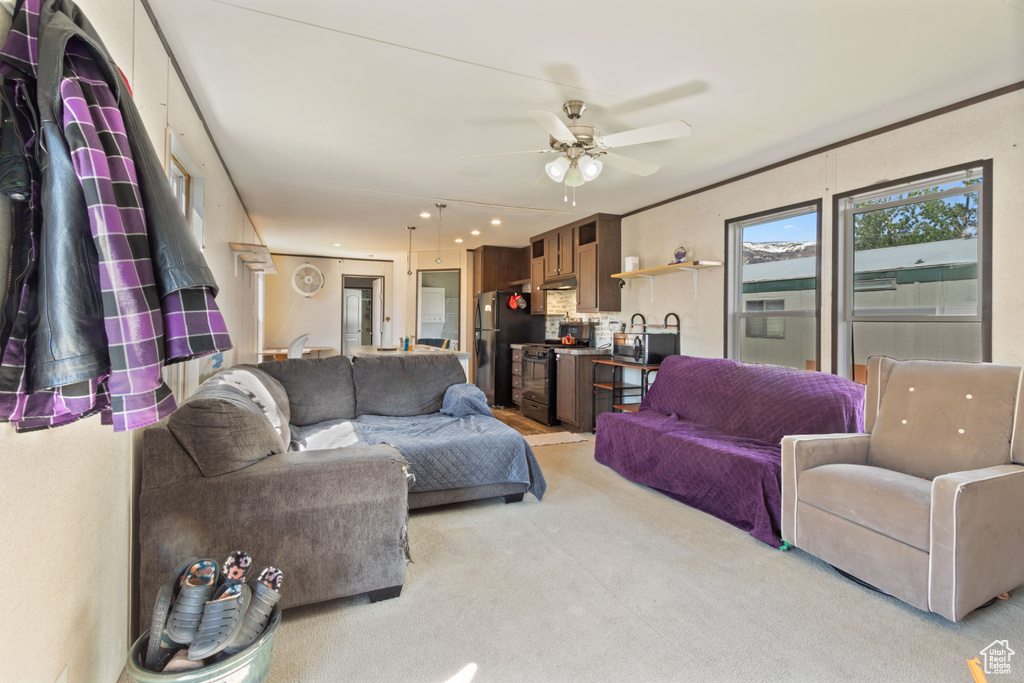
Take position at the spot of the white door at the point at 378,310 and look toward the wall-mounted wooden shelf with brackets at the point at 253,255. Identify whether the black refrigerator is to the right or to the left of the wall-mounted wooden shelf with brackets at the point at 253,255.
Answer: left

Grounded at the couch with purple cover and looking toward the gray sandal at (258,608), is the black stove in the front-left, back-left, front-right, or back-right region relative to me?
back-right

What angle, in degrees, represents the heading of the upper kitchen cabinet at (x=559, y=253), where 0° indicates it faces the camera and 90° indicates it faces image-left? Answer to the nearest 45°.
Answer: approximately 45°

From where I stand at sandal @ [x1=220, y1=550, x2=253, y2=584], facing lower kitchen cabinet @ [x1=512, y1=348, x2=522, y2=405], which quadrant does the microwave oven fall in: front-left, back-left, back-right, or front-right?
front-right

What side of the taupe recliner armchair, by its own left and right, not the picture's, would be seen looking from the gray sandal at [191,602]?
front

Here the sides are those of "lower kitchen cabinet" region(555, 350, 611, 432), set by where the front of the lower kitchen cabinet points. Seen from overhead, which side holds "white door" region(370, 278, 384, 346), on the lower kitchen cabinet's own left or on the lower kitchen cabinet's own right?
on the lower kitchen cabinet's own right

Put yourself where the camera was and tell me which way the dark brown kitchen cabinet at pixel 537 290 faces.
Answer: facing the viewer and to the left of the viewer

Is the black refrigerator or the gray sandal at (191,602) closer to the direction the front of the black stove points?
the gray sandal

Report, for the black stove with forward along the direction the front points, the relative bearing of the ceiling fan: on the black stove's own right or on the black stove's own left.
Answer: on the black stove's own left

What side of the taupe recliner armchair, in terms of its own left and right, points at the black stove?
right
